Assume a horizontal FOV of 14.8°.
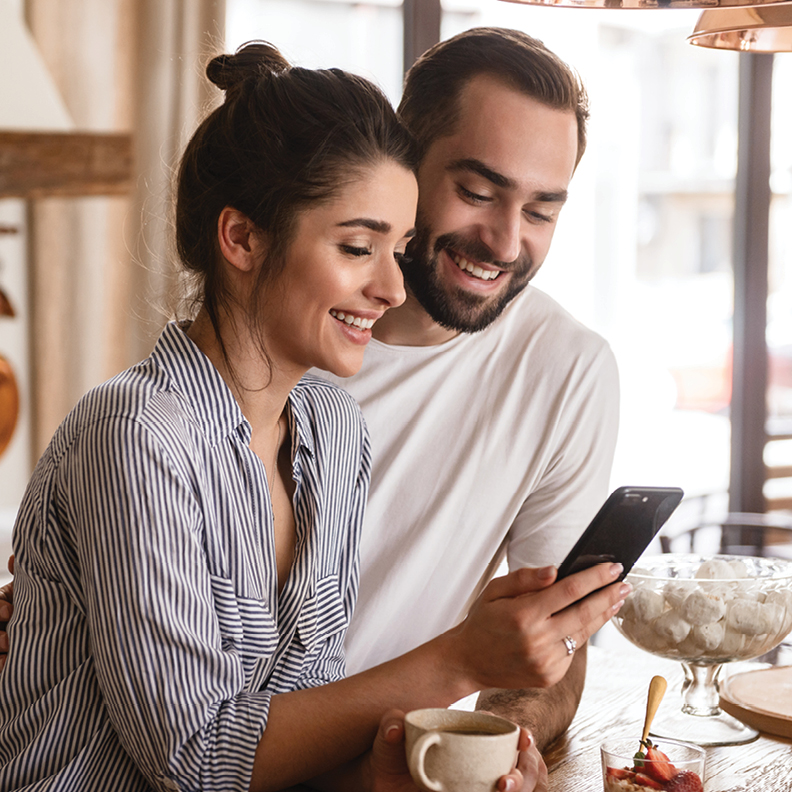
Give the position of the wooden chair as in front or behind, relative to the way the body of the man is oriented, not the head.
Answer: behind

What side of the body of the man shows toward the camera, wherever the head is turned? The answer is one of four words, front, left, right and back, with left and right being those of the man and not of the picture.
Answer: front

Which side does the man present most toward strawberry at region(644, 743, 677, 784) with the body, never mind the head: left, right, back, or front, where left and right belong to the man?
front

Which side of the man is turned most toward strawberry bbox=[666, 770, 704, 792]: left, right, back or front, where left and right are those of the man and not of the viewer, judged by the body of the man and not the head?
front

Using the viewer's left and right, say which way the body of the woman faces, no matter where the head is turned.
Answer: facing the viewer and to the right of the viewer

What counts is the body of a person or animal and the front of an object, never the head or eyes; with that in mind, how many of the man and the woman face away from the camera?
0

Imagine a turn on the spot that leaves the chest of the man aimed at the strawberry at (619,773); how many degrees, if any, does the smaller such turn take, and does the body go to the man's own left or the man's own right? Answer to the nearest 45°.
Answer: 0° — they already face it
